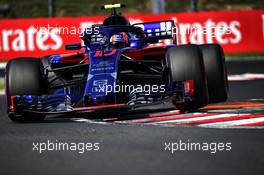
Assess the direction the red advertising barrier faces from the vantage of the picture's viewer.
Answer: facing the viewer

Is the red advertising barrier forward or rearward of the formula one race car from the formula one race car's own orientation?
rearward

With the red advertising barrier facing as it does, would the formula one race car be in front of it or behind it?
in front

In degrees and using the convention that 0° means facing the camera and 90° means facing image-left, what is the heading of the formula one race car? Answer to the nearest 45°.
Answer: approximately 0°

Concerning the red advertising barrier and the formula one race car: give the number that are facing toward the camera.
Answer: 2
